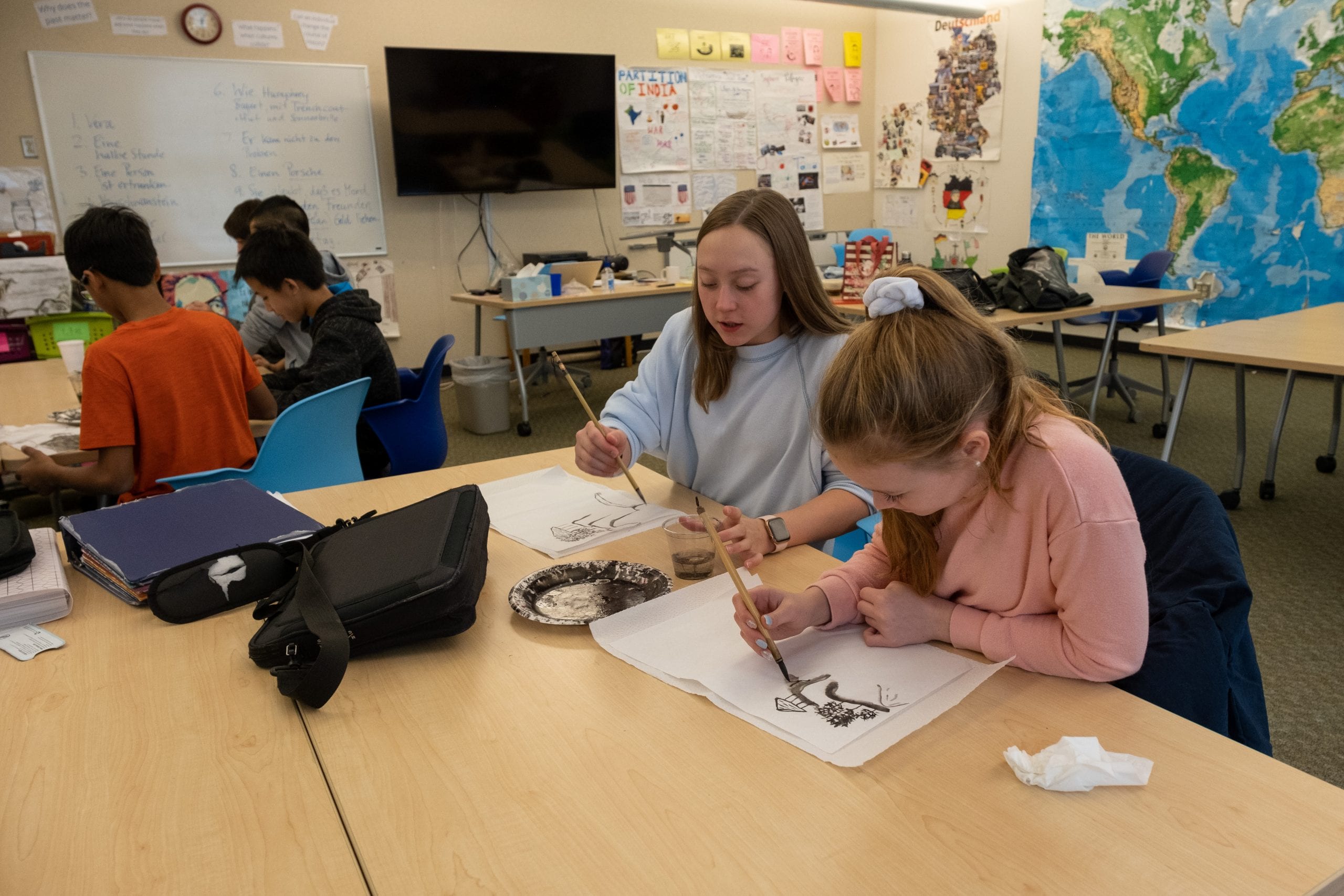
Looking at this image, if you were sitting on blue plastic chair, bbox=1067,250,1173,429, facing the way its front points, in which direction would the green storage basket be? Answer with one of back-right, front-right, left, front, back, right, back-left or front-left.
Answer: front-left

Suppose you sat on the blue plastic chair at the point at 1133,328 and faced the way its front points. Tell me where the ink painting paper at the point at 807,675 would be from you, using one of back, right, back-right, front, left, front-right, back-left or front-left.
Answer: left

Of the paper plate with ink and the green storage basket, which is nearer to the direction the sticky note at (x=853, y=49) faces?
the paper plate with ink

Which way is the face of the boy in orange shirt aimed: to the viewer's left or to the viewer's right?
to the viewer's left

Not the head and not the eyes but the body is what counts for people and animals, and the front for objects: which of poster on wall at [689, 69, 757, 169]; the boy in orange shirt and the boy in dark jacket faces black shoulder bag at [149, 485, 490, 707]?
the poster on wall

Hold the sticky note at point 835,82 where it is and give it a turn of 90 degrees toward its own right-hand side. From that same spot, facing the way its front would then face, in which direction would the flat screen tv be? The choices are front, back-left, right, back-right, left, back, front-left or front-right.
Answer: front-left

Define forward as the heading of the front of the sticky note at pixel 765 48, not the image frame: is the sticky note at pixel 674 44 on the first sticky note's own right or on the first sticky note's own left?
on the first sticky note's own right

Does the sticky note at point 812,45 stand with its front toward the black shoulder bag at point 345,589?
yes

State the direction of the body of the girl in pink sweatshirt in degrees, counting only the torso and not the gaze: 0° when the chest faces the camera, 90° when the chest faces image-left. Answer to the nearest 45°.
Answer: approximately 45°

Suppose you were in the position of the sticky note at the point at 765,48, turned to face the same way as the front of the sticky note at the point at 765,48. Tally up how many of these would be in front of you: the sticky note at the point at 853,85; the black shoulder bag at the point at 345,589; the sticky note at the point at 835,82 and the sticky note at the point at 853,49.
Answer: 1

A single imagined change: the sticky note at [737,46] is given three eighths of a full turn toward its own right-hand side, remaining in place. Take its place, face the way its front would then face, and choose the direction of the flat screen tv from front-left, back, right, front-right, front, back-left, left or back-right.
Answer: left

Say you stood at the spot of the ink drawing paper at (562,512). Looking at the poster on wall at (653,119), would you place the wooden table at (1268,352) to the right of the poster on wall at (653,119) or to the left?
right

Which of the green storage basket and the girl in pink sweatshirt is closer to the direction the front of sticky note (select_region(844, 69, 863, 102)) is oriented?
the girl in pink sweatshirt
